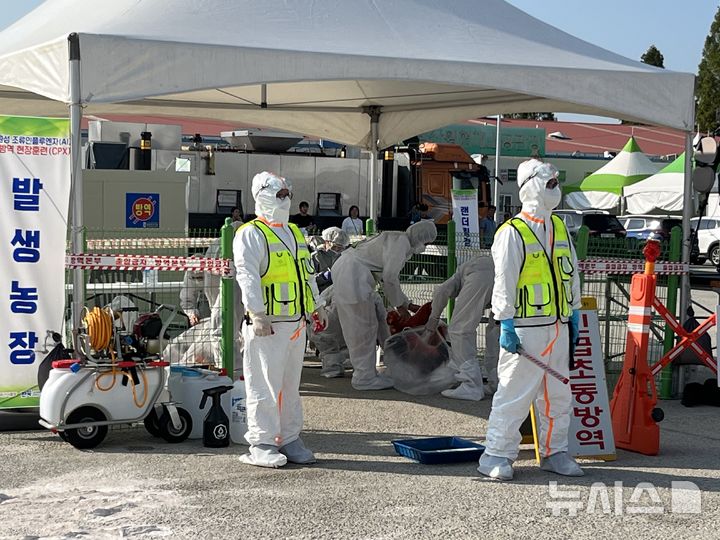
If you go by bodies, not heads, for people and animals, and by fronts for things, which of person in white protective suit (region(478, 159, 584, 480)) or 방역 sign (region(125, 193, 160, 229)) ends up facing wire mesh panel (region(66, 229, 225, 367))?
the 방역 sign

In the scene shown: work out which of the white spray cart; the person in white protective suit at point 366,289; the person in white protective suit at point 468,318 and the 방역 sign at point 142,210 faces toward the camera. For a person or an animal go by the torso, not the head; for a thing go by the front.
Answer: the 방역 sign

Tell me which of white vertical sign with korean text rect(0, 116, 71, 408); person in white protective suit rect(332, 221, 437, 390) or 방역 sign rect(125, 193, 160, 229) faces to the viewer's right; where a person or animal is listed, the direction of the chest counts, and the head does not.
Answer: the person in white protective suit

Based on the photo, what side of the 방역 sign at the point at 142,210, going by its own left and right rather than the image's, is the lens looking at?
front

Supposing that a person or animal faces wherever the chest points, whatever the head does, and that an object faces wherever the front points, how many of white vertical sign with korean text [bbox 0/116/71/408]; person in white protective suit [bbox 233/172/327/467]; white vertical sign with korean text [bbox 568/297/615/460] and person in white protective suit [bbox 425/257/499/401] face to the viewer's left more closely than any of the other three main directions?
1

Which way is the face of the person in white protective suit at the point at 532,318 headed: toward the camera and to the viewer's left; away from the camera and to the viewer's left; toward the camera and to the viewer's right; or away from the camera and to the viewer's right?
toward the camera and to the viewer's right

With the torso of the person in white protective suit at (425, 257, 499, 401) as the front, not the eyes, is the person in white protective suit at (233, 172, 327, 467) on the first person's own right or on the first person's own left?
on the first person's own left

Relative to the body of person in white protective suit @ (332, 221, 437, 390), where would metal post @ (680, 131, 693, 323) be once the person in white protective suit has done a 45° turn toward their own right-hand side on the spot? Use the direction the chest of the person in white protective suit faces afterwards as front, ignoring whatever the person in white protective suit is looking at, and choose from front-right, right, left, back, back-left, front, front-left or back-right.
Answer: front-left

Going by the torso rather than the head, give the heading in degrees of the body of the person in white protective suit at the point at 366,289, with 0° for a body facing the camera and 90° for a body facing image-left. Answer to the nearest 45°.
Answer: approximately 270°

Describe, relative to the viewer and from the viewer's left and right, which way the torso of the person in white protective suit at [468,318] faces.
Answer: facing to the left of the viewer

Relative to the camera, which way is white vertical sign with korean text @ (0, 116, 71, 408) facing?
toward the camera

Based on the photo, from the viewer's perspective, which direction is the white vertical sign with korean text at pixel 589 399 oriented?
toward the camera

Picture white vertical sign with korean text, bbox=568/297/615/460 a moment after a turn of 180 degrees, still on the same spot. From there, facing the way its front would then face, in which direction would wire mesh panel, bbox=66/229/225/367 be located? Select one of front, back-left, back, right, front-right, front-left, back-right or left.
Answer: left

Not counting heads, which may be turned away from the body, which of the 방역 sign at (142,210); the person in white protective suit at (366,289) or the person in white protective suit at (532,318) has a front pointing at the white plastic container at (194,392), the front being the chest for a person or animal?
the 방역 sign

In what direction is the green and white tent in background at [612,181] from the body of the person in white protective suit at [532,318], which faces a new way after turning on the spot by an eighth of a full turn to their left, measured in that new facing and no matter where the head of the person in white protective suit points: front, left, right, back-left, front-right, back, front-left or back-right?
left
